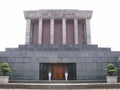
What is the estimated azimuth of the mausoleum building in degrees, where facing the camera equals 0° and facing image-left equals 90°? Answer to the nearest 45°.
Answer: approximately 0°
